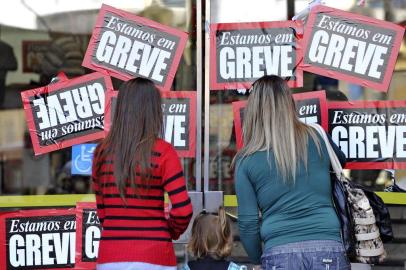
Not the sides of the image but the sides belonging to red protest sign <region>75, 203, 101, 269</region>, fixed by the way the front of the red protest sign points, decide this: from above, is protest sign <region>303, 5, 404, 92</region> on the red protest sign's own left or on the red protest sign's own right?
on the red protest sign's own left

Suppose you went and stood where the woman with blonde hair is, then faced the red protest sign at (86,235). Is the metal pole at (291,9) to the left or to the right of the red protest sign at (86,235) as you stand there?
right

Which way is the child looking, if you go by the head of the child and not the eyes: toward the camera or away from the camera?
away from the camera

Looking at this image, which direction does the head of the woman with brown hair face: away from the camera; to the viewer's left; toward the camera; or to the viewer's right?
away from the camera

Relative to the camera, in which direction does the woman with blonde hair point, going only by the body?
away from the camera

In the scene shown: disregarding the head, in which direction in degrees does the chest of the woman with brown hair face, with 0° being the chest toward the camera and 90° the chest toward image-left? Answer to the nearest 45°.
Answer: approximately 180°

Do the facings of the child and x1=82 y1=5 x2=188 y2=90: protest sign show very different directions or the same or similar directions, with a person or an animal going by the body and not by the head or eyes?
very different directions

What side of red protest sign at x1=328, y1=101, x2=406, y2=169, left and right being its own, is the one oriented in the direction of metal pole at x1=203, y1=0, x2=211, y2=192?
right

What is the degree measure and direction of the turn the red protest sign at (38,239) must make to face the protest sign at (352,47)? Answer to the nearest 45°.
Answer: approximately 90° to its left

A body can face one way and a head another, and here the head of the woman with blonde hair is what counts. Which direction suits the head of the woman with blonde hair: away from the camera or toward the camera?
away from the camera

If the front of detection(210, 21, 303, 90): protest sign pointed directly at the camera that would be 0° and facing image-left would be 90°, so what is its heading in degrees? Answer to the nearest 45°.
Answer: approximately 0°

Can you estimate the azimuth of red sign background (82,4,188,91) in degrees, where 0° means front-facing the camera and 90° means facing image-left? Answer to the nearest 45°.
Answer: approximately 0°

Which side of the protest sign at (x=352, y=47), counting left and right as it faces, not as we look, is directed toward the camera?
front
